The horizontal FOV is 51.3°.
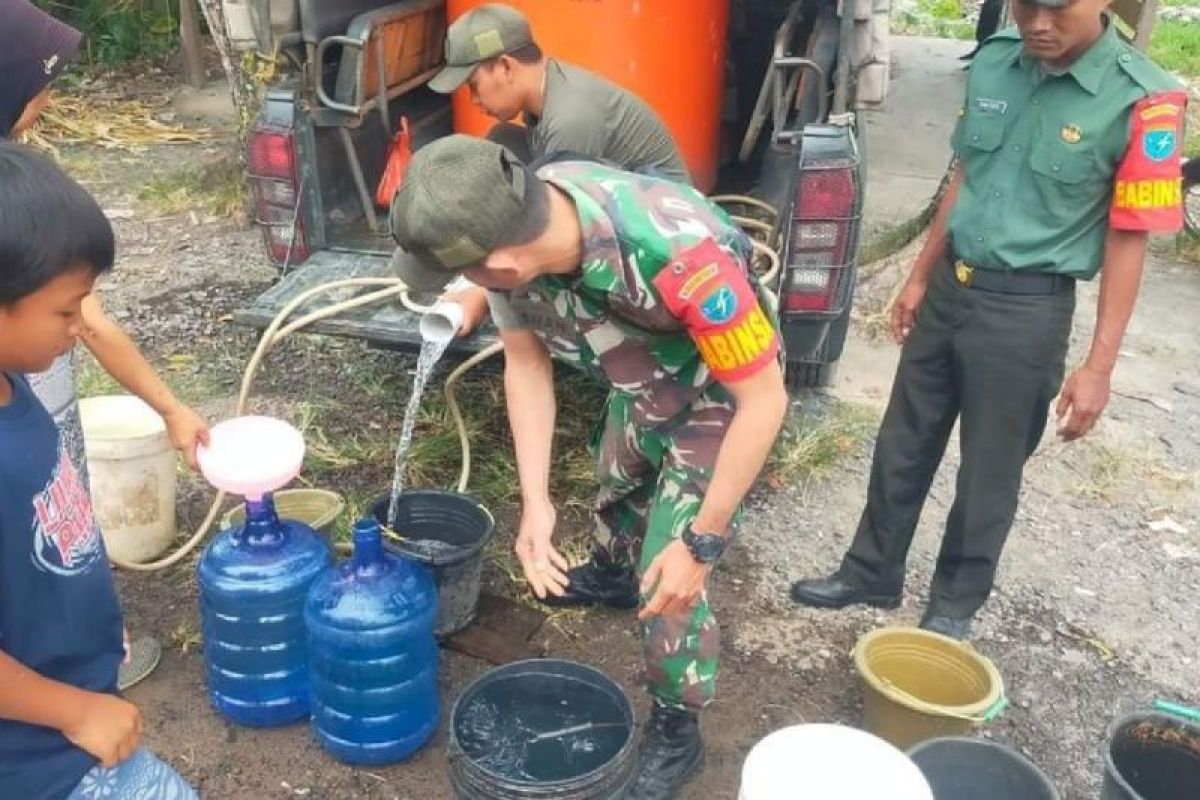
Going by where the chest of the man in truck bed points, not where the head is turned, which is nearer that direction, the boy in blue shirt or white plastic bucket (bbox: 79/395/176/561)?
the white plastic bucket

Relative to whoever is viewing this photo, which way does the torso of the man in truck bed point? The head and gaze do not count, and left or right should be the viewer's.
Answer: facing to the left of the viewer

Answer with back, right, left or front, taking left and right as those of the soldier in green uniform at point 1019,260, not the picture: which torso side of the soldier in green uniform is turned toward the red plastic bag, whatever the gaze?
right

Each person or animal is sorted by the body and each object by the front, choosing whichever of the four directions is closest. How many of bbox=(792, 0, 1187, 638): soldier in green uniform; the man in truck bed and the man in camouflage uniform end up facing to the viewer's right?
0

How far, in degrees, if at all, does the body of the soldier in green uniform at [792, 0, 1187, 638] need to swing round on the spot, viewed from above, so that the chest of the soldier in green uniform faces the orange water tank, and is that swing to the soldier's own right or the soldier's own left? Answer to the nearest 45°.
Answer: approximately 90° to the soldier's own right

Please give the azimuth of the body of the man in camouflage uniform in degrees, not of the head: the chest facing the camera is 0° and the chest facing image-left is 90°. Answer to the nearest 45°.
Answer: approximately 45°

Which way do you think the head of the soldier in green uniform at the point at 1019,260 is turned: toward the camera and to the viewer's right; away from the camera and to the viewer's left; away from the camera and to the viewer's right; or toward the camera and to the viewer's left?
toward the camera and to the viewer's left

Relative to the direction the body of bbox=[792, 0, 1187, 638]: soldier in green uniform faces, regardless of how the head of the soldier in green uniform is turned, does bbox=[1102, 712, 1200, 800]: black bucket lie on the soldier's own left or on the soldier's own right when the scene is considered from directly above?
on the soldier's own left

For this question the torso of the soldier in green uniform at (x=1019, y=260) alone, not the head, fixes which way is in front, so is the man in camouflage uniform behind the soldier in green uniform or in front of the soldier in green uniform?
in front

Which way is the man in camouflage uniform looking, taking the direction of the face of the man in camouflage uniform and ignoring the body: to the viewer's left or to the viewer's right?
to the viewer's left

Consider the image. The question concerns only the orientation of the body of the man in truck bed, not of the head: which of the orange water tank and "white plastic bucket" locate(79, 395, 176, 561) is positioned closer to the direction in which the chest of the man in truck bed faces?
the white plastic bucket

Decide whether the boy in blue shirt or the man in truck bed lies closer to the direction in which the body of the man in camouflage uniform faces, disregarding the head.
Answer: the boy in blue shirt

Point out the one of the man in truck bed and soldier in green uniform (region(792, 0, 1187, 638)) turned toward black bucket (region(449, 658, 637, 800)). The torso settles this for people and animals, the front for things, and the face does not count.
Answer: the soldier in green uniform

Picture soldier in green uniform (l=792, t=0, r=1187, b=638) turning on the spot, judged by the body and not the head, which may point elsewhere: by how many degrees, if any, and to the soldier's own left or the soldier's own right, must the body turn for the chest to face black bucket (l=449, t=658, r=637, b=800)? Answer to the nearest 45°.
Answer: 0° — they already face it

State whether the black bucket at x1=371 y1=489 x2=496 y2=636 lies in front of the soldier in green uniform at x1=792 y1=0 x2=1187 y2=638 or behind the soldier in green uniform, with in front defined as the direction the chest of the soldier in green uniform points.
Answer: in front

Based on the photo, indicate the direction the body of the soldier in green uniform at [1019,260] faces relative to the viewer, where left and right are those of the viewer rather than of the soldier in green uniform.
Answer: facing the viewer and to the left of the viewer
